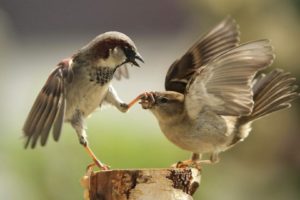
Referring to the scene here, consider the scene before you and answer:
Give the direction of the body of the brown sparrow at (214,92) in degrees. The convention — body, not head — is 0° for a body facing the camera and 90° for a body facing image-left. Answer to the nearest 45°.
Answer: approximately 90°
